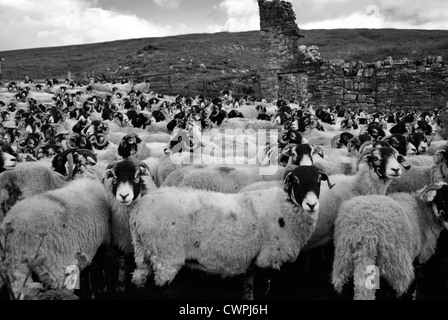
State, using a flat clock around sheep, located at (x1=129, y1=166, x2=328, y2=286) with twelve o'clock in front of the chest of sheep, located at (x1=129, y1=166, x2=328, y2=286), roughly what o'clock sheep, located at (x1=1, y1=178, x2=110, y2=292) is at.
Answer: sheep, located at (x1=1, y1=178, x2=110, y2=292) is roughly at 6 o'clock from sheep, located at (x1=129, y1=166, x2=328, y2=286).

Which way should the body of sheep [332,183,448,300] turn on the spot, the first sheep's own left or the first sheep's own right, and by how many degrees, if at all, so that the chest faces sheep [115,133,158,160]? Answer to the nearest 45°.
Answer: approximately 90° to the first sheep's own left

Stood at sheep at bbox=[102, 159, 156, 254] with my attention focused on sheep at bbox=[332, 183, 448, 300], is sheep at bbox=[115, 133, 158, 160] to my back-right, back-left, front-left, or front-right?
back-left

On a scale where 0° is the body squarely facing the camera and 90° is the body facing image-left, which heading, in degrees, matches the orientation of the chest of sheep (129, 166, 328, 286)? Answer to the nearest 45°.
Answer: approximately 270°

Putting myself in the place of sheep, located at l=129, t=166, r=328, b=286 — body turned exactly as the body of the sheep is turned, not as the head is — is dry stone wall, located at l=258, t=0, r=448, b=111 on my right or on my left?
on my left
